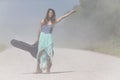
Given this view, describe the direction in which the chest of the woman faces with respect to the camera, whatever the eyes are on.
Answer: toward the camera
